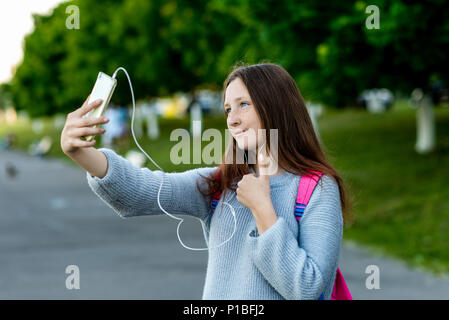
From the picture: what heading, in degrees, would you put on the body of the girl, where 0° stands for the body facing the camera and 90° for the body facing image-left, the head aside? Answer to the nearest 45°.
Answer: approximately 45°
